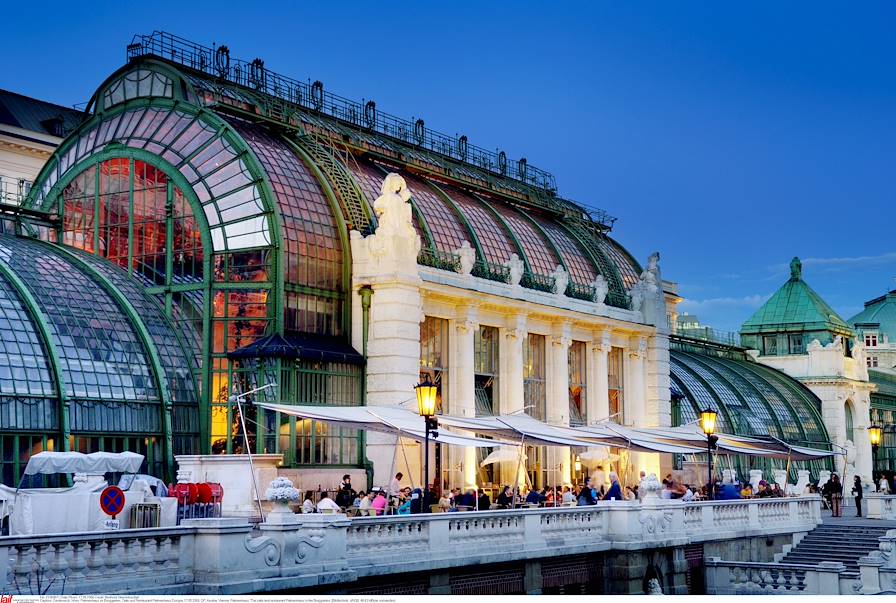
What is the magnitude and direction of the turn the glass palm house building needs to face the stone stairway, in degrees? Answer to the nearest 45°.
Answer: approximately 45° to its left

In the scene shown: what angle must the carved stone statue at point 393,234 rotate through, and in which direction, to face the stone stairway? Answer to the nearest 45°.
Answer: approximately 45° to its left

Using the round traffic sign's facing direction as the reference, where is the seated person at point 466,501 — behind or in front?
behind

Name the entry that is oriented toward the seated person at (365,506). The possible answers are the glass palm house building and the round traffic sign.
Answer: the glass palm house building

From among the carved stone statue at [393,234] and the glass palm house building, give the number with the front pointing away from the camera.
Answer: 0

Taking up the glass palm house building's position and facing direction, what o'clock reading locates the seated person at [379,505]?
The seated person is roughly at 12 o'clock from the glass palm house building.

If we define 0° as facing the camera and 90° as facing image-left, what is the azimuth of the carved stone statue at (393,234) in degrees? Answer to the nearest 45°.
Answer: approximately 315°

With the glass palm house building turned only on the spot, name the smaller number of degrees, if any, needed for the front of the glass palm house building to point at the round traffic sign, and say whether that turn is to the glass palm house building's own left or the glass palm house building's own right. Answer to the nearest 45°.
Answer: approximately 45° to the glass palm house building's own right

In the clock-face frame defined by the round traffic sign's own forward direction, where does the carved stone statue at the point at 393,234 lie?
The carved stone statue is roughly at 7 o'clock from the round traffic sign.

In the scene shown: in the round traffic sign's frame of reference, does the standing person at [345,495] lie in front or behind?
behind
